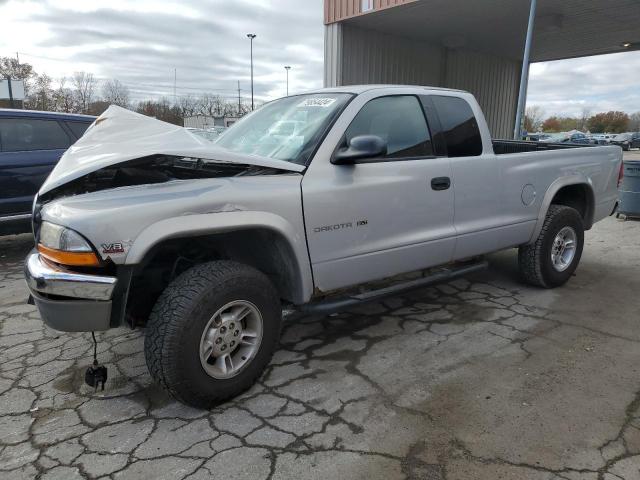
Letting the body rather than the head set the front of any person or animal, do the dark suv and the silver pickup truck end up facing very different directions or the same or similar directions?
same or similar directions

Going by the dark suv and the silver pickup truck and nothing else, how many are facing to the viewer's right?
0

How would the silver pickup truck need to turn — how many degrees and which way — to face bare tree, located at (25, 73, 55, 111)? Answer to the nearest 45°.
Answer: approximately 90° to its right

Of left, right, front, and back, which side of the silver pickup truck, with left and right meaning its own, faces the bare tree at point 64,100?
right

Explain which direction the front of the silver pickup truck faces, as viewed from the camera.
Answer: facing the viewer and to the left of the viewer

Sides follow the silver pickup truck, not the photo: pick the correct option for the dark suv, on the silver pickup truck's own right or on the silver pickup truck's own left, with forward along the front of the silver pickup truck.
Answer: on the silver pickup truck's own right

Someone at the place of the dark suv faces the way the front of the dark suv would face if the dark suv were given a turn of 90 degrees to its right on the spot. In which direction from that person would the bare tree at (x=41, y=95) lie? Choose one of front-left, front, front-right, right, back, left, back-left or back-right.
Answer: front

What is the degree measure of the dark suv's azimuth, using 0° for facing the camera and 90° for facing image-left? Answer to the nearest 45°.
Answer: approximately 90°

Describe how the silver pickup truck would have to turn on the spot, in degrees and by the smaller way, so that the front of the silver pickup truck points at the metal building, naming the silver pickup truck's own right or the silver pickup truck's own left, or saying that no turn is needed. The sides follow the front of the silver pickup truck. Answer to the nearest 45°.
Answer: approximately 135° to the silver pickup truck's own right
